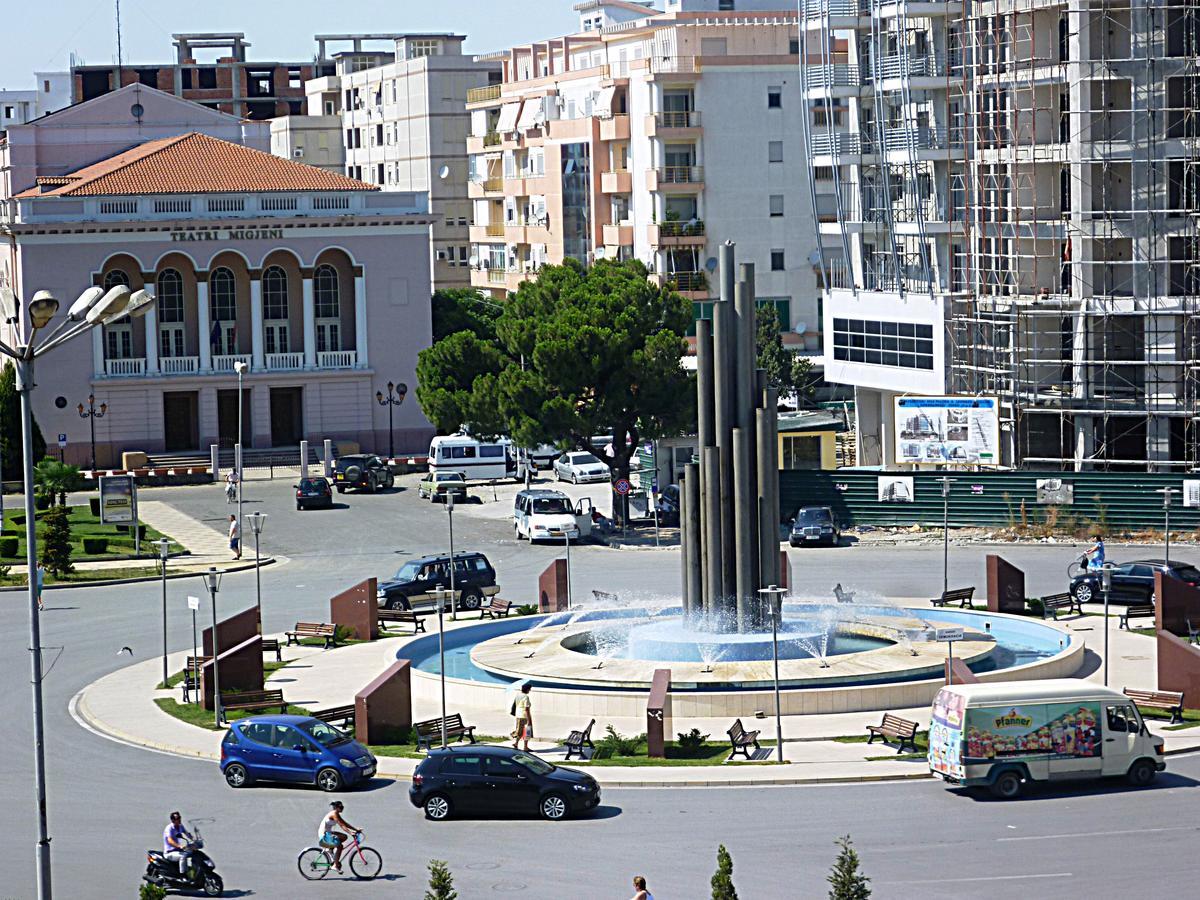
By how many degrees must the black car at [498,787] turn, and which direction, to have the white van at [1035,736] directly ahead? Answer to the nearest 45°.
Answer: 0° — it already faces it

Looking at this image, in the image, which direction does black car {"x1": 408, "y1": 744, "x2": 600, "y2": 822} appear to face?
to the viewer's right

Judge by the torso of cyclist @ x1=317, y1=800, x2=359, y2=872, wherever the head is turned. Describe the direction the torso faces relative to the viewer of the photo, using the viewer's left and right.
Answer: facing to the right of the viewer

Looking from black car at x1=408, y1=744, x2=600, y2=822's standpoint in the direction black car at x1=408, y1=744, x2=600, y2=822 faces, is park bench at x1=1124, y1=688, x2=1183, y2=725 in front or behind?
in front

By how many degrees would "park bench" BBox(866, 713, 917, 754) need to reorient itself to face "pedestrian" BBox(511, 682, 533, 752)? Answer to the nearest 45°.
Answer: approximately 45° to its right

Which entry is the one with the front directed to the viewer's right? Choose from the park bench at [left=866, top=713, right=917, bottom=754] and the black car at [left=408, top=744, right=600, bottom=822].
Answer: the black car

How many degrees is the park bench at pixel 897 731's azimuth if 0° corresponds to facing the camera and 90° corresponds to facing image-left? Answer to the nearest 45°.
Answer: approximately 45°

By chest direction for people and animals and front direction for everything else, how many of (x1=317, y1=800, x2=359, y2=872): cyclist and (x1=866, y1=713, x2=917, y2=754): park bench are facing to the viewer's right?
1
